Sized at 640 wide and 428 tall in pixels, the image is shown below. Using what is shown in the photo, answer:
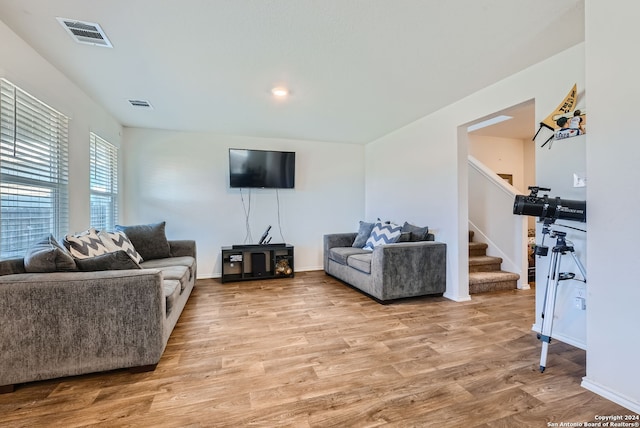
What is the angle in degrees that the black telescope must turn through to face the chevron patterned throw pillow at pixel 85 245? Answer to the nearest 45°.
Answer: approximately 45° to its left

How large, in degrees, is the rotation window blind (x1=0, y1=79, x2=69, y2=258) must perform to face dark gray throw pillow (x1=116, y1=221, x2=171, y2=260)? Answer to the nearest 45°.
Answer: approximately 90° to its left

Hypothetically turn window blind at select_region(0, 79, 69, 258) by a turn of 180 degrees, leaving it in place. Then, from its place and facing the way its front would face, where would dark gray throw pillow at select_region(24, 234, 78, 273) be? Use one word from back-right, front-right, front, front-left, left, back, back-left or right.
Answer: back-left

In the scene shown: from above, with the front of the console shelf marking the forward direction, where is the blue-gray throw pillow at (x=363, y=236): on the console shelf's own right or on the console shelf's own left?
on the console shelf's own left

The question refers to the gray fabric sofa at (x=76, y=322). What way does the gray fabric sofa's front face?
to the viewer's right

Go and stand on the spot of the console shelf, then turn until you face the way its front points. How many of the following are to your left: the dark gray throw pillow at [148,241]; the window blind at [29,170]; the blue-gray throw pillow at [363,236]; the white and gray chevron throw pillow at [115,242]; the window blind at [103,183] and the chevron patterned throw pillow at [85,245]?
1

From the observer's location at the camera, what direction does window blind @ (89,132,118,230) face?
facing the viewer and to the right of the viewer

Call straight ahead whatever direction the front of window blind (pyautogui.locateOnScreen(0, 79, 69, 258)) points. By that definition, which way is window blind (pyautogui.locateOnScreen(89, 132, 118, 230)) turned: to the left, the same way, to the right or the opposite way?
the same way

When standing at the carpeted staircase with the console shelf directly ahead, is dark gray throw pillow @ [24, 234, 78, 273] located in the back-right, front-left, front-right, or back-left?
front-left

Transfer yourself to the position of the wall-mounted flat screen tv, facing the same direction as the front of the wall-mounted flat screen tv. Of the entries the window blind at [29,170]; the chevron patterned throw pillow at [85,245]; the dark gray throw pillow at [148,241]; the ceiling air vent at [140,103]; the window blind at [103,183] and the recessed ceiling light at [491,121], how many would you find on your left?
1

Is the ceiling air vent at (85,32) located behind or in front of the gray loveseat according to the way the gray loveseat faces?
in front

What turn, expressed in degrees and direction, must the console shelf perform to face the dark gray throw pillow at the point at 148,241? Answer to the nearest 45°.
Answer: approximately 45° to its right

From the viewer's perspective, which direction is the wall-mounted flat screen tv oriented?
toward the camera

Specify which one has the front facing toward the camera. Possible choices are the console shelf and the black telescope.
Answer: the console shelf

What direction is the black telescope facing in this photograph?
to the viewer's left

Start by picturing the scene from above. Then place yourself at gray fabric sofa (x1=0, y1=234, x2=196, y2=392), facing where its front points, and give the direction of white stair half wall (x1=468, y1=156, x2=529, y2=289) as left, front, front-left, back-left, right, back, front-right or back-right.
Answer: front

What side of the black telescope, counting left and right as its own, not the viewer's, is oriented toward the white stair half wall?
right

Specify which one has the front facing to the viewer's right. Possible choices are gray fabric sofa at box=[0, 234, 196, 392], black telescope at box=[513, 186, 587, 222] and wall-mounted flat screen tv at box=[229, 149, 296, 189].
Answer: the gray fabric sofa

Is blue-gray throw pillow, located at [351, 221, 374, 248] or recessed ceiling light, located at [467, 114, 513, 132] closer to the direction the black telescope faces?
the blue-gray throw pillow

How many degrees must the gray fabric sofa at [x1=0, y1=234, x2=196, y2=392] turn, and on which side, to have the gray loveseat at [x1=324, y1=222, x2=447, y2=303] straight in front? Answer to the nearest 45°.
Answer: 0° — it already faces it

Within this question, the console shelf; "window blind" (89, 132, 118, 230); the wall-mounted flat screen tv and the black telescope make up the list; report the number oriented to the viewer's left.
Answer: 1

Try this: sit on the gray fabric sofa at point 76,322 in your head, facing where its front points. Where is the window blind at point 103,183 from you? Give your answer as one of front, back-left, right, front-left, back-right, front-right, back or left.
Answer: left
